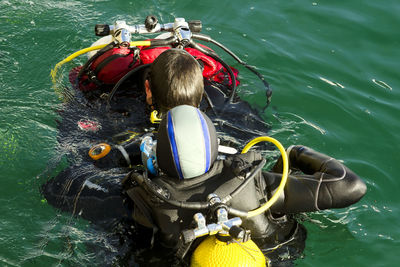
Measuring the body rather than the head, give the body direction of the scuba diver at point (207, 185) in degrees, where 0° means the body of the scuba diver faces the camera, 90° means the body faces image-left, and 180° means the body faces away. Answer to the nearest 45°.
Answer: approximately 180°

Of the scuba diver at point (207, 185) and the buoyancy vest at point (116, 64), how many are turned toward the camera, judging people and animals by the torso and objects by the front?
1

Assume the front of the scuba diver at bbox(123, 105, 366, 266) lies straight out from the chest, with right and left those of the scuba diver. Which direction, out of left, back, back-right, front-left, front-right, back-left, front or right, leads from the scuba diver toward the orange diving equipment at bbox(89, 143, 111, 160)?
front-left

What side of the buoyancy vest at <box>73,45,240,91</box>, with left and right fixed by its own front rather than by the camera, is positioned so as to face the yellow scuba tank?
front

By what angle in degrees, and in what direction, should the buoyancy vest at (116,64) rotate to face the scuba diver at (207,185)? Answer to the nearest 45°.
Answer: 0° — it already faces them

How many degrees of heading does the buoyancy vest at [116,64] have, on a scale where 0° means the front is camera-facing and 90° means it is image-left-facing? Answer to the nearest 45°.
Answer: approximately 0°

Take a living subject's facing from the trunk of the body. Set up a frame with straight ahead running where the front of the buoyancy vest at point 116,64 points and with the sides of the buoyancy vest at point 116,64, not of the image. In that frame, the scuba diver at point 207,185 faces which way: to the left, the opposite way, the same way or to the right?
the opposite way

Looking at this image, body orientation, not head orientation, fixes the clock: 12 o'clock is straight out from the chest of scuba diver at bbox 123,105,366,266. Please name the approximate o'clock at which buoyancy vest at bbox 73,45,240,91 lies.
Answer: The buoyancy vest is roughly at 11 o'clock from the scuba diver.

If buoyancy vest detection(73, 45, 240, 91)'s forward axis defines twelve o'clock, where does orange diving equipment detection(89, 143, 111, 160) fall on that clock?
The orange diving equipment is roughly at 12 o'clock from the buoyancy vest.
